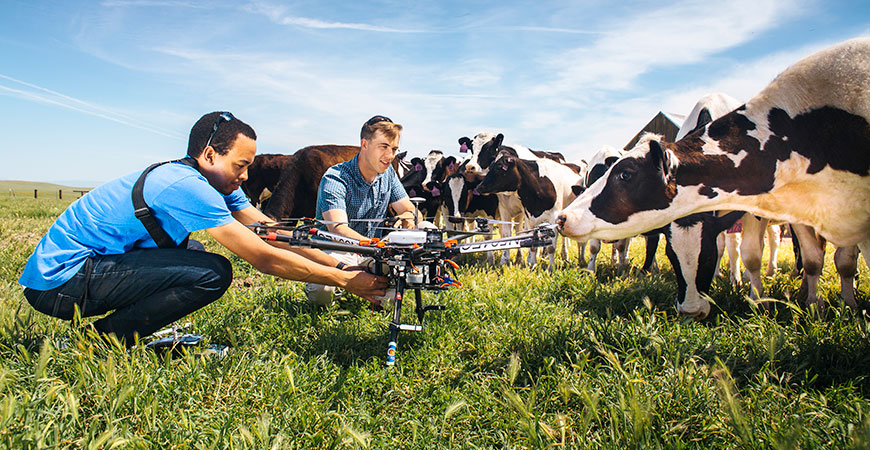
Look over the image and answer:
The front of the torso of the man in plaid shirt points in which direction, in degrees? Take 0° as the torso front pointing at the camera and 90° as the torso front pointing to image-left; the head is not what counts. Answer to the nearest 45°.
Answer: approximately 315°

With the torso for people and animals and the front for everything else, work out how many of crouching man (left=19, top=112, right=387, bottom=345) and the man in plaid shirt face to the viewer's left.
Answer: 0

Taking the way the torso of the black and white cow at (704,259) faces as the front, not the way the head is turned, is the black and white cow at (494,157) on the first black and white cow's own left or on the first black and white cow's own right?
on the first black and white cow's own right

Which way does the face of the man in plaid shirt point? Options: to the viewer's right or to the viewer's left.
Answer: to the viewer's right

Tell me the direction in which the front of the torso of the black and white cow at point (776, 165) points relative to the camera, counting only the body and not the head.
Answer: to the viewer's left

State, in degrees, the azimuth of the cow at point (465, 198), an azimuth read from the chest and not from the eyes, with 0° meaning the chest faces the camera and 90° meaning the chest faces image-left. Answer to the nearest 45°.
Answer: approximately 45°

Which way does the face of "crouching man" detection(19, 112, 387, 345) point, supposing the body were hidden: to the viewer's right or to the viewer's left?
to the viewer's right

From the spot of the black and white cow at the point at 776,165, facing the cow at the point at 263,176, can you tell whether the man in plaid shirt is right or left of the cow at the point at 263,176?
left

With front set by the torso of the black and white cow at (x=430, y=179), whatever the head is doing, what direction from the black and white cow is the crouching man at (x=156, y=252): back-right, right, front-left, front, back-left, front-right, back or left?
front-left

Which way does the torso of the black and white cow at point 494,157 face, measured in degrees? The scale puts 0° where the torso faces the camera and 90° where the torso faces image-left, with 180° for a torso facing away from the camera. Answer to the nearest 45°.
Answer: approximately 45°

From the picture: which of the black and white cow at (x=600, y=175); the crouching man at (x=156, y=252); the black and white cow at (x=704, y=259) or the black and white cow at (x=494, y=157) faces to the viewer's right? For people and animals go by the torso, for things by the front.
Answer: the crouching man

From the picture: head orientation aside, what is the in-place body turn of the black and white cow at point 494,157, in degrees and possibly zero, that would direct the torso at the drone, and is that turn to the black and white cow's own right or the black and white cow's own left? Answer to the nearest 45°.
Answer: approximately 45° to the black and white cow's own left

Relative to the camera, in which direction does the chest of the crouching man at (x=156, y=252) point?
to the viewer's right

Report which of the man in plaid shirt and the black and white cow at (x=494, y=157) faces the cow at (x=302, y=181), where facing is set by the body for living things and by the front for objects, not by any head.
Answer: the black and white cow
